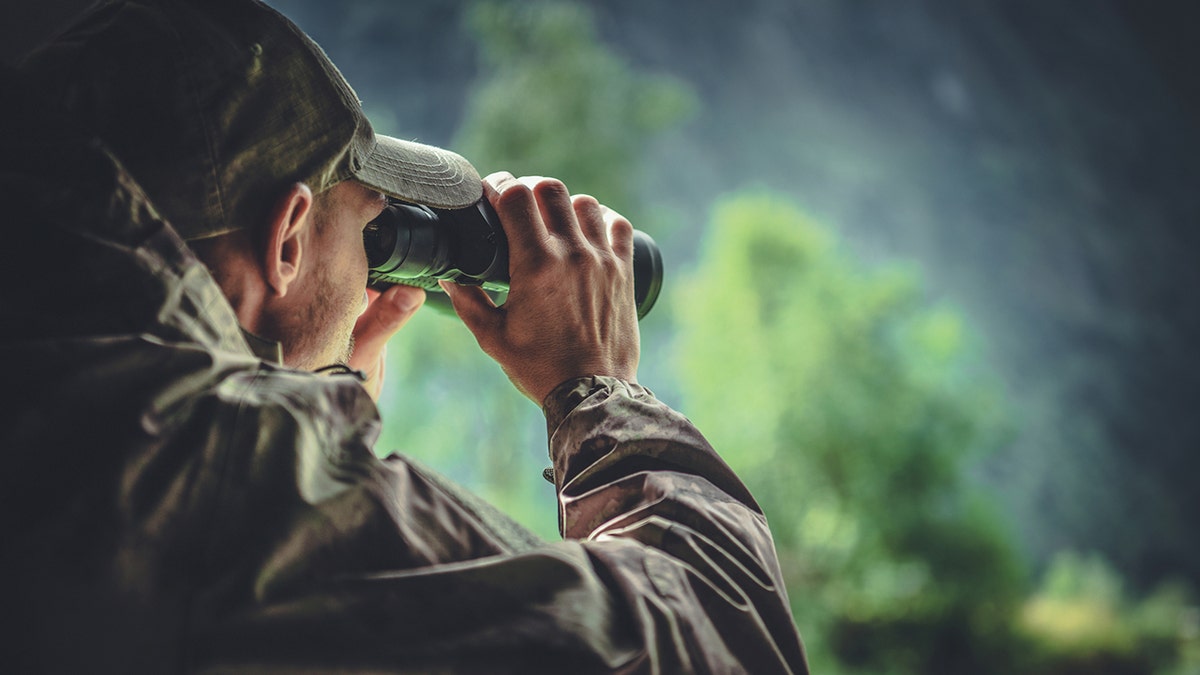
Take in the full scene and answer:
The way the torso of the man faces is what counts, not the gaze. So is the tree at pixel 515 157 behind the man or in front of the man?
in front

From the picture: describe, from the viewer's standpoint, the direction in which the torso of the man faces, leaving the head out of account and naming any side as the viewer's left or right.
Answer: facing away from the viewer and to the right of the viewer

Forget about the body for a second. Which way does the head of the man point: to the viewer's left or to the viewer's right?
to the viewer's right
